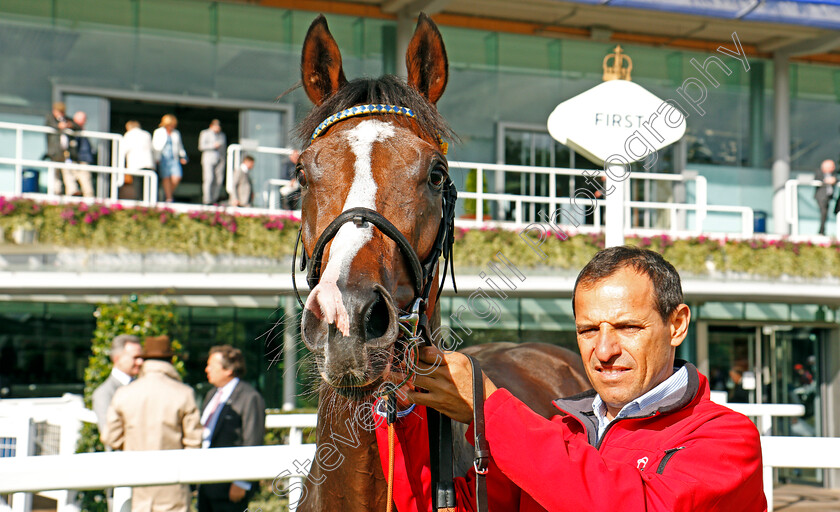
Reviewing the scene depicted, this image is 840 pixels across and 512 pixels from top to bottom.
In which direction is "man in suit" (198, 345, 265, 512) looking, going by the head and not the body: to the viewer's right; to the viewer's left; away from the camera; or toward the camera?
to the viewer's left

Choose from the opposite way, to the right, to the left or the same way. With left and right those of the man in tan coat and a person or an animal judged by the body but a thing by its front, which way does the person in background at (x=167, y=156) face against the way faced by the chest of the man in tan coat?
the opposite way

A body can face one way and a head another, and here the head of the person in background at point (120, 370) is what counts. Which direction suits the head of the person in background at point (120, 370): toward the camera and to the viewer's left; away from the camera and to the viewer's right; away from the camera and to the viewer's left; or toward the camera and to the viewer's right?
toward the camera and to the viewer's right

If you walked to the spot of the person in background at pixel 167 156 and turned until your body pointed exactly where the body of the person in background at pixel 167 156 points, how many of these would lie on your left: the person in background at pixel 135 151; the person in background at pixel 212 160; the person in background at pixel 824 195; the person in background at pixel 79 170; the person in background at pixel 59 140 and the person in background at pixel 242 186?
3

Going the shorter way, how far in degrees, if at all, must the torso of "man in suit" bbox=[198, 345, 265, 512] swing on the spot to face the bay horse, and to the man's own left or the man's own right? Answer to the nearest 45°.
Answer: approximately 45° to the man's own left

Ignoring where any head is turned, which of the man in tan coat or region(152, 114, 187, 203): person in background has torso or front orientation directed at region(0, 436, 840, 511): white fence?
the person in background

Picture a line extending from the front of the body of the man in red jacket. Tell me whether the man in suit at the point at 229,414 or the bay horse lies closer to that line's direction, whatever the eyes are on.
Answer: the bay horse

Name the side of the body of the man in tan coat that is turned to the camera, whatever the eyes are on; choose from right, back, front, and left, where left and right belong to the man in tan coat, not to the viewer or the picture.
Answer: back

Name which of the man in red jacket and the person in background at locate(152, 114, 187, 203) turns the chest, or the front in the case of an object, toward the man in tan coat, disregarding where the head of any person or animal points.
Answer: the person in background

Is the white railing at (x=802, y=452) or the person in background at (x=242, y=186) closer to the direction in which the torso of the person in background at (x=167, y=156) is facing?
the white railing

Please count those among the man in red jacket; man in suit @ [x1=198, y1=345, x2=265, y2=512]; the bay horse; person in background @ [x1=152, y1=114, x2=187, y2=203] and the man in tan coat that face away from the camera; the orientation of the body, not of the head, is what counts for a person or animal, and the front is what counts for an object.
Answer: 1

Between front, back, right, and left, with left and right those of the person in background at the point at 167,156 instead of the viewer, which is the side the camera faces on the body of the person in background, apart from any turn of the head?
front

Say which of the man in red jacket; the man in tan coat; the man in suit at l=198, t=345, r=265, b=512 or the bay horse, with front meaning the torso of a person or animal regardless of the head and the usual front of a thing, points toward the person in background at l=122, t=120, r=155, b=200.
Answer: the man in tan coat

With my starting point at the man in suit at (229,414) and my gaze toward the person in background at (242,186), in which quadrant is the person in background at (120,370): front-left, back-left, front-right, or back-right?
front-left

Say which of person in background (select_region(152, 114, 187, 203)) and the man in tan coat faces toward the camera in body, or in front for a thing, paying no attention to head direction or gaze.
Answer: the person in background

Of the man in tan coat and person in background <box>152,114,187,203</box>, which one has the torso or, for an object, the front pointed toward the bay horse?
the person in background
